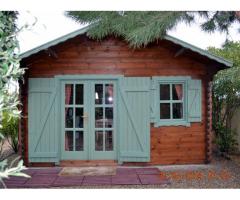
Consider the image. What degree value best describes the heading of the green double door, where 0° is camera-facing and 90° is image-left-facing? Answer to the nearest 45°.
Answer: approximately 0°
